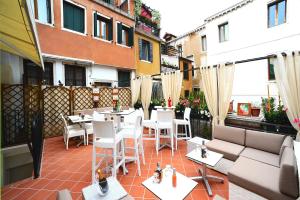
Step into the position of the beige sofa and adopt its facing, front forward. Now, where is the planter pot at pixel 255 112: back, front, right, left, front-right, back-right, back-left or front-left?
back-right

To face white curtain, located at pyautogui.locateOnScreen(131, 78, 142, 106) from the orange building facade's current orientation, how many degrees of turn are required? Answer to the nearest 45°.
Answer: approximately 45° to its left

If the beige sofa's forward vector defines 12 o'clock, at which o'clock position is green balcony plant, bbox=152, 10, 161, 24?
The green balcony plant is roughly at 3 o'clock from the beige sofa.

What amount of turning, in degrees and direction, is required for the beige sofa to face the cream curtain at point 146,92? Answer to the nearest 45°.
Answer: approximately 90° to its right

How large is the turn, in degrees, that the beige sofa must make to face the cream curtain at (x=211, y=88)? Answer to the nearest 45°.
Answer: approximately 90° to its right

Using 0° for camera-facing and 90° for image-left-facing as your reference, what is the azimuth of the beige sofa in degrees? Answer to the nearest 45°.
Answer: approximately 45°
